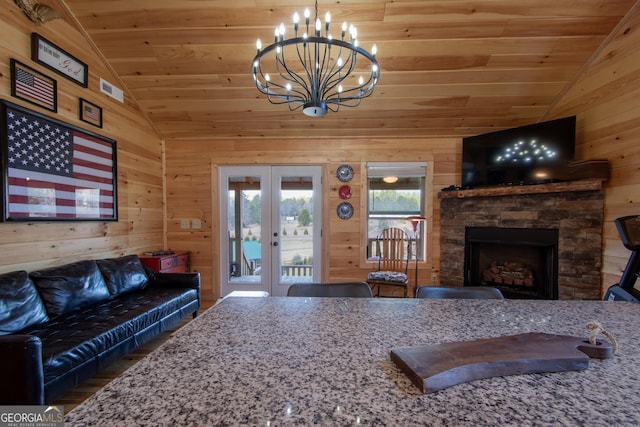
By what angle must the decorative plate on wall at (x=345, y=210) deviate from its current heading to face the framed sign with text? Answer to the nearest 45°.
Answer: approximately 45° to its right

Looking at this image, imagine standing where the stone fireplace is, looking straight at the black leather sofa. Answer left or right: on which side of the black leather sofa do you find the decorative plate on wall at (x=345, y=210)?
right

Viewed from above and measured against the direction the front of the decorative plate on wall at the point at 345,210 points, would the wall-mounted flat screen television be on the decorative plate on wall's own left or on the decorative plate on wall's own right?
on the decorative plate on wall's own left

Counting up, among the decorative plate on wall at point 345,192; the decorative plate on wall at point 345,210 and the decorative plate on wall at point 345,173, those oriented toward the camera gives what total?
3

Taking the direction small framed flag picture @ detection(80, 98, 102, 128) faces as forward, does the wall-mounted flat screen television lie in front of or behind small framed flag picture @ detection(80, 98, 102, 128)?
in front

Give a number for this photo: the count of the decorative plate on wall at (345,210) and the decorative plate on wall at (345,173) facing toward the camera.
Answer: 2

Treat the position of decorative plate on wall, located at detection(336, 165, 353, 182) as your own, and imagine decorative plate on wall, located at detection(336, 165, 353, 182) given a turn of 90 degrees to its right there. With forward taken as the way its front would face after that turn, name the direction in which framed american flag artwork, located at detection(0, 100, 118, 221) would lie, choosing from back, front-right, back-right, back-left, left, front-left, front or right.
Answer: front-left

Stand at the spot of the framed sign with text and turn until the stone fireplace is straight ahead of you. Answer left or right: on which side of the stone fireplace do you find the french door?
left

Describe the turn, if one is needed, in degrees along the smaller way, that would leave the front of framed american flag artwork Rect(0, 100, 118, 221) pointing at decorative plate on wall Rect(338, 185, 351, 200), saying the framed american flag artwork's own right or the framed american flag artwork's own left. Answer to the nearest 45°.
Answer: approximately 45° to the framed american flag artwork's own left

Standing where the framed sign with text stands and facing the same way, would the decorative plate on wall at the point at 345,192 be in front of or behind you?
in front

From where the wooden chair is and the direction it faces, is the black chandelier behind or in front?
in front

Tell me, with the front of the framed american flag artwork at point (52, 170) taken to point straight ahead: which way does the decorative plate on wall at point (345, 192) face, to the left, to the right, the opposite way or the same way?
to the right

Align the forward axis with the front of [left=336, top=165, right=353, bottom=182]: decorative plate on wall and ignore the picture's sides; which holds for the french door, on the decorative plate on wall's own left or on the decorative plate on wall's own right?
on the decorative plate on wall's own right

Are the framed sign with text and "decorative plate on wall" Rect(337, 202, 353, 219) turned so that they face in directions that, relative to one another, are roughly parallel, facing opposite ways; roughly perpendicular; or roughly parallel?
roughly perpendicular

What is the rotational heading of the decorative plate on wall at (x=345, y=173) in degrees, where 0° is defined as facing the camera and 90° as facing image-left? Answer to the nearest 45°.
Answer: approximately 0°

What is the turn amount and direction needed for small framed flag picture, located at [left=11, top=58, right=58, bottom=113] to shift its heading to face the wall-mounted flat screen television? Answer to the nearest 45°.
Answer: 0° — it already faces it

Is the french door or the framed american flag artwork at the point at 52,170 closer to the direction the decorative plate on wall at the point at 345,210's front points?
the framed american flag artwork

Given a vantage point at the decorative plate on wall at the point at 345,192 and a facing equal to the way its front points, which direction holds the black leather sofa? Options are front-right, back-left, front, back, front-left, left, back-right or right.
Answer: front-right

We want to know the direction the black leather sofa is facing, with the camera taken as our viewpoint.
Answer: facing the viewer and to the right of the viewer

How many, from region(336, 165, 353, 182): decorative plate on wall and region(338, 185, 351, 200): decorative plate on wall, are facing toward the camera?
2
